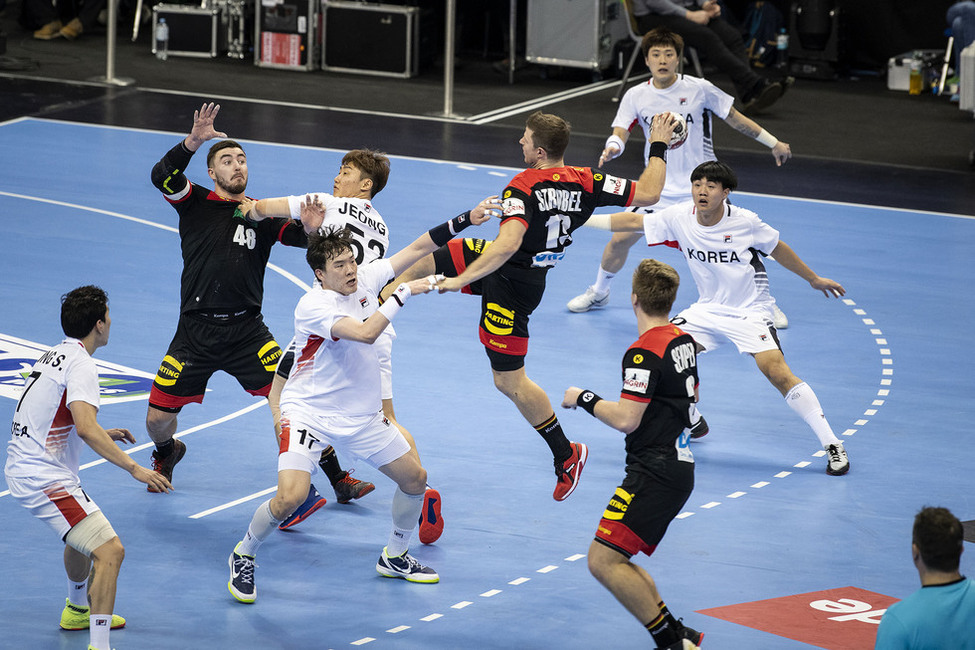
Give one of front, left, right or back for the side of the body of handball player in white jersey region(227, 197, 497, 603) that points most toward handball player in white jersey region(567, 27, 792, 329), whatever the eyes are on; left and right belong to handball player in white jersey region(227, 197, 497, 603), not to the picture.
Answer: left

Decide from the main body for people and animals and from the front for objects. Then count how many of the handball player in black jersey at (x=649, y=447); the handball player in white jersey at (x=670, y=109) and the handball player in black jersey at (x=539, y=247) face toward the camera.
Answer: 1

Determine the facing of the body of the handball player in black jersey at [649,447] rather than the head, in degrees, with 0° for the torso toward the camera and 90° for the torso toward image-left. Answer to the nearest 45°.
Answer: approximately 135°

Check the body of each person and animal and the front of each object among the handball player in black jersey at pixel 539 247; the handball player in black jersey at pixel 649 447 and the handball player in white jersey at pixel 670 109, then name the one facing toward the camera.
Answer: the handball player in white jersey

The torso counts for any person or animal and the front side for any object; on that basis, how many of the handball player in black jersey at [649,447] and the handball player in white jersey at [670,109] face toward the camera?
1

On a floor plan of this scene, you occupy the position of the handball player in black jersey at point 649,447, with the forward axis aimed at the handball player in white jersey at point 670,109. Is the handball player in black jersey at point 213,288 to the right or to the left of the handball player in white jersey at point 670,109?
left

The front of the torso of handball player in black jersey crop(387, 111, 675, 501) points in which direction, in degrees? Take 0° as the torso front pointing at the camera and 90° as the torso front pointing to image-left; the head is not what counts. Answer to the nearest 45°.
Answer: approximately 135°

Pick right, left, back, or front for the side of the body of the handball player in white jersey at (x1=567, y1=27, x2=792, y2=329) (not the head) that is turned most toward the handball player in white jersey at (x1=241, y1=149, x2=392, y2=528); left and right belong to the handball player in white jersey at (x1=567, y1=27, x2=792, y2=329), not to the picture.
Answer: front

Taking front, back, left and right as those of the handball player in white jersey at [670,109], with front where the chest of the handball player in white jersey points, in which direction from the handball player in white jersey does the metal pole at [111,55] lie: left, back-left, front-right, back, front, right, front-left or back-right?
back-right

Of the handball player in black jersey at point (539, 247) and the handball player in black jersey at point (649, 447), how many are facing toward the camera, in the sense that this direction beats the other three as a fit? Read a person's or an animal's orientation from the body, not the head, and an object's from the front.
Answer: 0

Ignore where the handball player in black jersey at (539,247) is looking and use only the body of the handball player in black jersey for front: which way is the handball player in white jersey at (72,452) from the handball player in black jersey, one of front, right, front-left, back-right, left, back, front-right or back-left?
left

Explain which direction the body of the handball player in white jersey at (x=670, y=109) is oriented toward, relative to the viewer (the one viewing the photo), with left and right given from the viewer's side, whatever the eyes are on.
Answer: facing the viewer

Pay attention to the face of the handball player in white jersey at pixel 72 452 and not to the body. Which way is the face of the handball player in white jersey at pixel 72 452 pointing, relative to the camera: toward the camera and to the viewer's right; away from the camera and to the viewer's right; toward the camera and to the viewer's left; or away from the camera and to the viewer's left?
away from the camera and to the viewer's right

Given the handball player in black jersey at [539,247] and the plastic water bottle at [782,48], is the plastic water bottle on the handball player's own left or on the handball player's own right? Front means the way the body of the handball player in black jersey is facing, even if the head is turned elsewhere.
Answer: on the handball player's own right

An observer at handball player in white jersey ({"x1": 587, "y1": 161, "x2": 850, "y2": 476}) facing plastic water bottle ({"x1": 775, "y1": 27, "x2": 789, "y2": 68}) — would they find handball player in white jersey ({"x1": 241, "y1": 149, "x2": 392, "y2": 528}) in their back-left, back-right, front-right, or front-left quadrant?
back-left

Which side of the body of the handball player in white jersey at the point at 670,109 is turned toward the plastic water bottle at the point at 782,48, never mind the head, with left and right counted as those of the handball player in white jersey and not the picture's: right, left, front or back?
back
